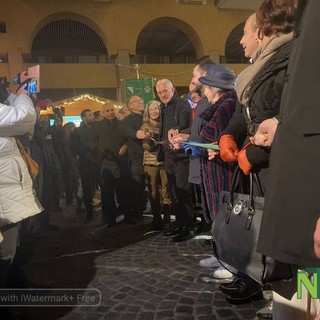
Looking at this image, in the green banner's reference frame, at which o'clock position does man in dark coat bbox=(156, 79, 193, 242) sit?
The man in dark coat is roughly at 12 o'clock from the green banner.

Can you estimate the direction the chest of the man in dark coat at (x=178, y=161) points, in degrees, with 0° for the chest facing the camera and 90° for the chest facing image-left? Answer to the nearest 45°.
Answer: approximately 45°

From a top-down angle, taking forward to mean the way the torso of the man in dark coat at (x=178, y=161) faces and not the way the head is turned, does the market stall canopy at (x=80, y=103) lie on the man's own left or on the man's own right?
on the man's own right

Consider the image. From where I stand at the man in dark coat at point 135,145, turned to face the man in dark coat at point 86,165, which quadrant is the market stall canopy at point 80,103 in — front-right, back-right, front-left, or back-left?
front-right

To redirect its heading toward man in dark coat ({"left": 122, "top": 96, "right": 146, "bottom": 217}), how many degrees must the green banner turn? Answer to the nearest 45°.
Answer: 0° — it already faces them

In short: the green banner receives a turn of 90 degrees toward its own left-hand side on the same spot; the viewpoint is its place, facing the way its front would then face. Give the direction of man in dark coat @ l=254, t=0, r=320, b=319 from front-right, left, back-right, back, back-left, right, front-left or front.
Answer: right

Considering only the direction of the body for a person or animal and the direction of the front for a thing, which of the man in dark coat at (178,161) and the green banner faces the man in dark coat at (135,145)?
the green banner

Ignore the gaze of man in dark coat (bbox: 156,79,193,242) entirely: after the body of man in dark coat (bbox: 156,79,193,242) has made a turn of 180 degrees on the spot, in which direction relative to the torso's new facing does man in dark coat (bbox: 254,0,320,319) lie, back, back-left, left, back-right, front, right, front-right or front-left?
back-right

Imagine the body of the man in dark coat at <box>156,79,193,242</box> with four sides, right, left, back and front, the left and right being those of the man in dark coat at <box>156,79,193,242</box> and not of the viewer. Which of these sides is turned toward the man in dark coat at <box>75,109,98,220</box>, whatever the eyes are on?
right

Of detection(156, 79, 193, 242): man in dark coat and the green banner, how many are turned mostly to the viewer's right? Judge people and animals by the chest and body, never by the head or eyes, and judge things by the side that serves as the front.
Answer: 0

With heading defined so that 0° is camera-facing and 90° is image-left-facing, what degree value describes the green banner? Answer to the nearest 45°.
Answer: approximately 0°
